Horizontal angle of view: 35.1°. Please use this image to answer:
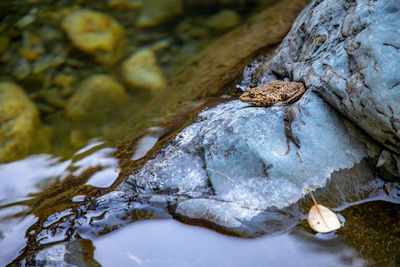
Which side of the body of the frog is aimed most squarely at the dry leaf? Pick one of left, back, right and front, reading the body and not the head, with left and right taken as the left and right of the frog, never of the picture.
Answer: left

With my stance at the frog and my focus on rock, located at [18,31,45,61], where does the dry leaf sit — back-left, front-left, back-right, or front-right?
back-left

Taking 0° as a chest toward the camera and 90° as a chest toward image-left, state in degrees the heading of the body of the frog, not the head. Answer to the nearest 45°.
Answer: approximately 90°

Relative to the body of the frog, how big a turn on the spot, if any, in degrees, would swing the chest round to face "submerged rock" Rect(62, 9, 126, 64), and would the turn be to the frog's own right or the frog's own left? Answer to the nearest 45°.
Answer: approximately 45° to the frog's own right

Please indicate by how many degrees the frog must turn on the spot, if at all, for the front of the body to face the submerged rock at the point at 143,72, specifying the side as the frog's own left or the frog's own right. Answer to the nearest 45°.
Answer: approximately 45° to the frog's own right
